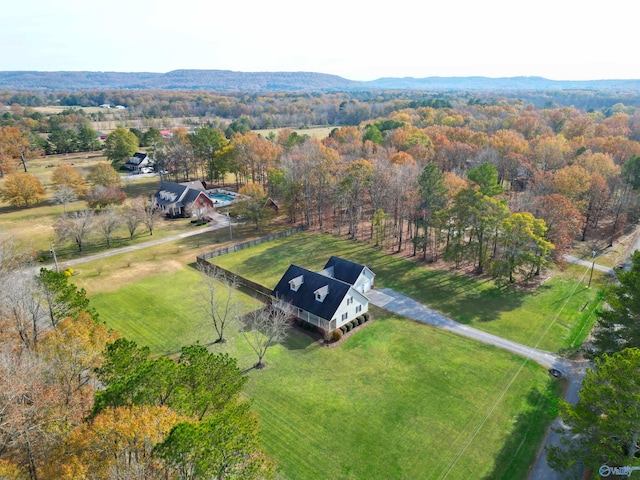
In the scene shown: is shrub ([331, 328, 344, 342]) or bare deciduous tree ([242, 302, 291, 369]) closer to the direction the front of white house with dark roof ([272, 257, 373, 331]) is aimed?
the bare deciduous tree

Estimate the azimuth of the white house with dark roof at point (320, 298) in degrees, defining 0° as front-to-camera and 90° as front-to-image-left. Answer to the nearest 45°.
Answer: approximately 45°

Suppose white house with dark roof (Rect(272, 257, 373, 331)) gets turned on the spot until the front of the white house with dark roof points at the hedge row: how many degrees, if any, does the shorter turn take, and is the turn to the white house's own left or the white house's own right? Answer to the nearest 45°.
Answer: approximately 135° to the white house's own left

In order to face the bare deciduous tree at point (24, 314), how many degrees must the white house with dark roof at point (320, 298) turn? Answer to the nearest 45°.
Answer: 0° — it already faces it

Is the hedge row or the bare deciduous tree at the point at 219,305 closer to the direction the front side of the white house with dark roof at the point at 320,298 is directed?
the bare deciduous tree

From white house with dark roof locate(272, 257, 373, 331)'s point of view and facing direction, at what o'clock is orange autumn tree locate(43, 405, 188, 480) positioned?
The orange autumn tree is roughly at 11 o'clock from the white house with dark roof.

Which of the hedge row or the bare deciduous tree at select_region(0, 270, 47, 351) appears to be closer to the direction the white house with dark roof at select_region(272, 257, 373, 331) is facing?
the bare deciduous tree

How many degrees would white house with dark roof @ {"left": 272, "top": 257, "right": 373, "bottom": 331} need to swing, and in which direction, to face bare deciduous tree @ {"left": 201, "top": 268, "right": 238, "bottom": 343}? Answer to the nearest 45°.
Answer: approximately 45° to its right
